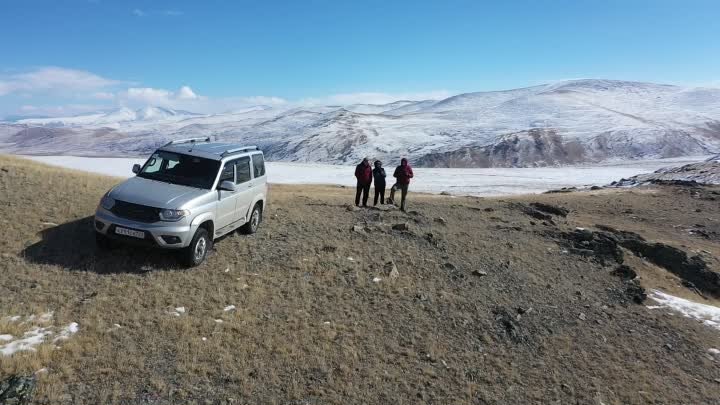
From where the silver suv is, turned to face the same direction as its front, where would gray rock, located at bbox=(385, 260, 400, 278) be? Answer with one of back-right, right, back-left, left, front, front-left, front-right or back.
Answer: back-left

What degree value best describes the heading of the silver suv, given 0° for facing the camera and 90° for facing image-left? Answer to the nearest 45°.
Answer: approximately 45°

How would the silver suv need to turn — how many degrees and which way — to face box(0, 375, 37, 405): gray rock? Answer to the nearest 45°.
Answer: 0° — it already faces it

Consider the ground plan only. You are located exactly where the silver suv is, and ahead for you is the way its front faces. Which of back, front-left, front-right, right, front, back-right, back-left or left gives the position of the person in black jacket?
back

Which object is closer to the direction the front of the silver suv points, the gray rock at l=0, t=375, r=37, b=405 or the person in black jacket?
the gray rock

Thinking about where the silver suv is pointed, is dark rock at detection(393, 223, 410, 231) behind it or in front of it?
behind

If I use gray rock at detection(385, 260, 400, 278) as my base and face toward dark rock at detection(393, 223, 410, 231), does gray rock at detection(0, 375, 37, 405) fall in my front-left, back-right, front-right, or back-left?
back-left
